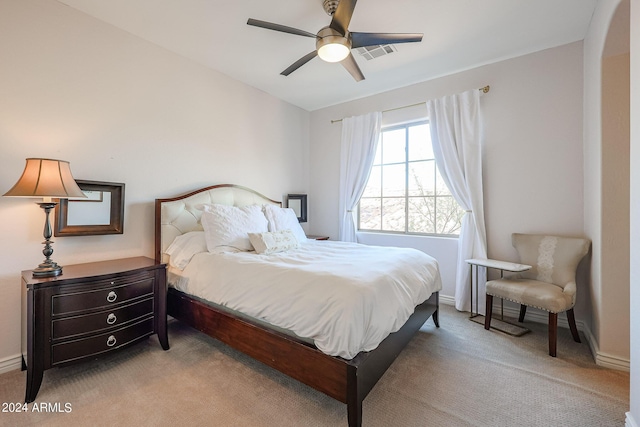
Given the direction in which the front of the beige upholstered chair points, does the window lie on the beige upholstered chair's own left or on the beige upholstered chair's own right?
on the beige upholstered chair's own right

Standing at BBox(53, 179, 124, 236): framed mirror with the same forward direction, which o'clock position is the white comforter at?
The white comforter is roughly at 11 o'clock from the framed mirror.

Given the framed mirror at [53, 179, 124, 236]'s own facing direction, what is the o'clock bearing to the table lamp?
The table lamp is roughly at 1 o'clock from the framed mirror.

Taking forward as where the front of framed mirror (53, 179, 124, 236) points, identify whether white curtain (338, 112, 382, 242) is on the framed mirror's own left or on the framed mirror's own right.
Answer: on the framed mirror's own left

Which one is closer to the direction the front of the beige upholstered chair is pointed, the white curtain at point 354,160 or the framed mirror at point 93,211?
the framed mirror

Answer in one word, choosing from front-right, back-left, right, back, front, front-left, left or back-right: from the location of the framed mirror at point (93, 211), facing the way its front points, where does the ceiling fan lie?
front-left

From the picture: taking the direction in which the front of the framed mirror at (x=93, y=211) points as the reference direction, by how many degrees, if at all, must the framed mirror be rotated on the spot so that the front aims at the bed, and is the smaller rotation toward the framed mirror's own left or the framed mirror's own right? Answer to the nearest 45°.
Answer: approximately 45° to the framed mirror's own left

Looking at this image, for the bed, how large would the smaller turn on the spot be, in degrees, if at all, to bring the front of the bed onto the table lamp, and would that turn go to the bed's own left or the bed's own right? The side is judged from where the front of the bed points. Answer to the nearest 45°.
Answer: approximately 135° to the bed's own right

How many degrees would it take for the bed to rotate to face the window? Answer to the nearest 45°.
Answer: approximately 90° to its left

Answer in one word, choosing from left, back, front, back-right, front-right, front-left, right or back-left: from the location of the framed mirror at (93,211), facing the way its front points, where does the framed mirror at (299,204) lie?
left

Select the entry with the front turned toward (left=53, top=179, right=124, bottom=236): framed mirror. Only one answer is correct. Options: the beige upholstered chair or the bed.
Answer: the beige upholstered chair
